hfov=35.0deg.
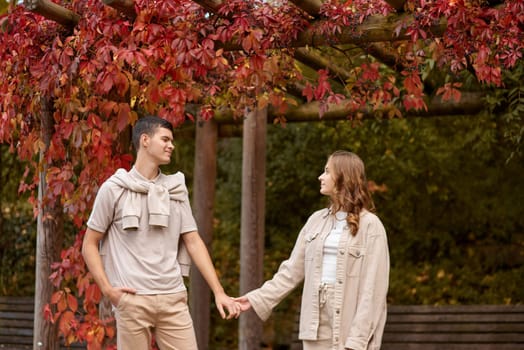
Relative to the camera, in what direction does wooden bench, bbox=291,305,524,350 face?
facing the viewer

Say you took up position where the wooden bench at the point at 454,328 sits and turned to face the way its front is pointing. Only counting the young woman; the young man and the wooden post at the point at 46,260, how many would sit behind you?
0

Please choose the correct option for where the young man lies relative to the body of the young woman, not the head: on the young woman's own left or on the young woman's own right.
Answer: on the young woman's own right

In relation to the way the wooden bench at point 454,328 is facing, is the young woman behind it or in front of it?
in front

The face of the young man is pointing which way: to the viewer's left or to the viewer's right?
to the viewer's right

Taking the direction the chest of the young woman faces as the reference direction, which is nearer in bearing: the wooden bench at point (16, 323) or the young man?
the young man

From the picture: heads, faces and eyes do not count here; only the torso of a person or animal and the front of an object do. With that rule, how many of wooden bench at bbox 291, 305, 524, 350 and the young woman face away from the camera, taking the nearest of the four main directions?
0

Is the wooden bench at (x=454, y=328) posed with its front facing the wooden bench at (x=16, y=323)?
no

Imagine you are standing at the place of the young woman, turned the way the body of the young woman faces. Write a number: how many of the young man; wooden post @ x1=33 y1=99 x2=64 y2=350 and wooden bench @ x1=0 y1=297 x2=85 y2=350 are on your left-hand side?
0

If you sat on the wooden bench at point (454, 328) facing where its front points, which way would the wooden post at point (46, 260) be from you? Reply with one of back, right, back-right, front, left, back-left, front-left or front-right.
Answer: front-right

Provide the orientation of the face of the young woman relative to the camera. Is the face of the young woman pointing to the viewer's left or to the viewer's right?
to the viewer's left

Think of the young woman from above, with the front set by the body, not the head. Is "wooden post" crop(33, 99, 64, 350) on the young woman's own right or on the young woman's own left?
on the young woman's own right
